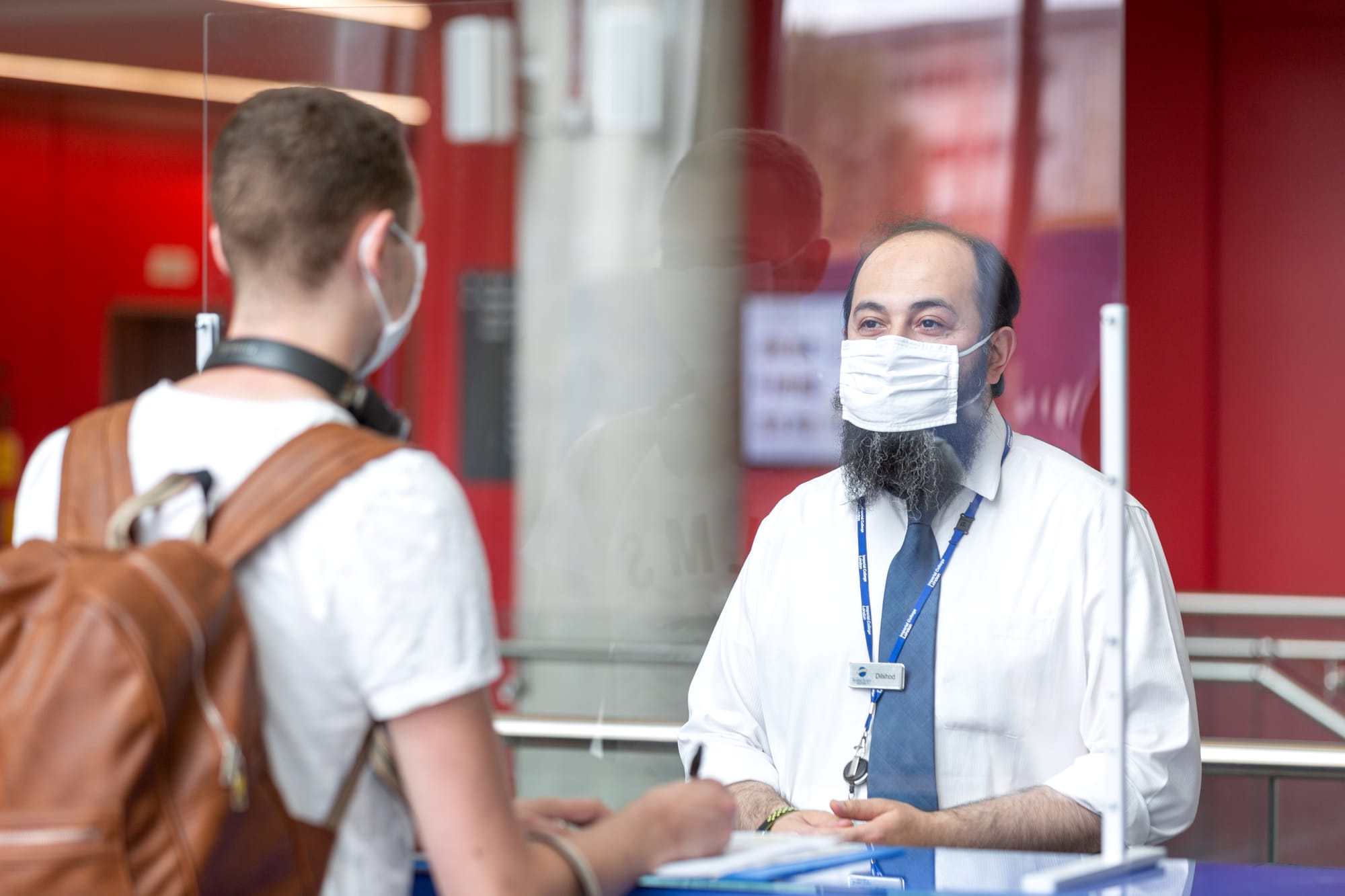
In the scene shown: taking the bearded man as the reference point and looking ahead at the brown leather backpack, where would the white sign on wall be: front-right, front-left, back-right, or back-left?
back-right

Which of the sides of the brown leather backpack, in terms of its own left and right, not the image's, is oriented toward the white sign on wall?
back

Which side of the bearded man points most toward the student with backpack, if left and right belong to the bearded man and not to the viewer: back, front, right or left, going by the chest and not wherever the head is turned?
front

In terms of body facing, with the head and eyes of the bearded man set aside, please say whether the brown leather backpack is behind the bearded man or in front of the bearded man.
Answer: in front

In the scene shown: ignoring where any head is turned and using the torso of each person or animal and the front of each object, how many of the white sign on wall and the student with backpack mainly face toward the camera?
1

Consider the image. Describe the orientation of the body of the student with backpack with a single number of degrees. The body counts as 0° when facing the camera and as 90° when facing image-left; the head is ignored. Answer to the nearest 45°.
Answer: approximately 225°

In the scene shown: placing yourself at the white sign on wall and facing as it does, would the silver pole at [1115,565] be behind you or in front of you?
in front

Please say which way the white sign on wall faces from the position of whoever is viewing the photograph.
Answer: facing the viewer

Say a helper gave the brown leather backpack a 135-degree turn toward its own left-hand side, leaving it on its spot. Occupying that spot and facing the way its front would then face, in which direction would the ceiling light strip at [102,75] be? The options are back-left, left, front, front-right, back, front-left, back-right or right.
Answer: left

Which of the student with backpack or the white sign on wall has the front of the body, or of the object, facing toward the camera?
the white sign on wall

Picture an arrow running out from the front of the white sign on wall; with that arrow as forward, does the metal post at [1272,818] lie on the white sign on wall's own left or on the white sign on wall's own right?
on the white sign on wall's own left

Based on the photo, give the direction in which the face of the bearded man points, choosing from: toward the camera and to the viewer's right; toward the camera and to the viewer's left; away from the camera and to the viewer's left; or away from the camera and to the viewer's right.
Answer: toward the camera and to the viewer's left

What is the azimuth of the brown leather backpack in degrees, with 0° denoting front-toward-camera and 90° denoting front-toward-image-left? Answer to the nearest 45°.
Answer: approximately 45°

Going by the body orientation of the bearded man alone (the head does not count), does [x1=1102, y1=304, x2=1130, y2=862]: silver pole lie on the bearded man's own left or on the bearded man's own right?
on the bearded man's own left

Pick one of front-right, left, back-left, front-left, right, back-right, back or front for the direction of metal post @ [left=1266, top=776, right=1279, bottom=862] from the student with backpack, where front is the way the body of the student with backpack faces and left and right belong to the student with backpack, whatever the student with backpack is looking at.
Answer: front
